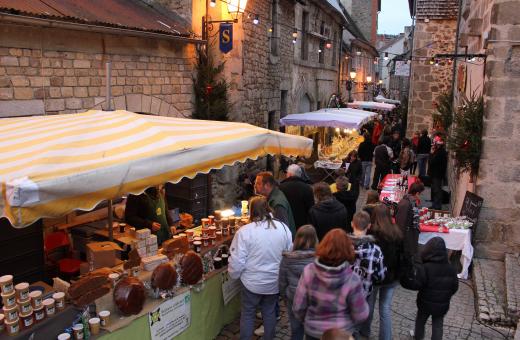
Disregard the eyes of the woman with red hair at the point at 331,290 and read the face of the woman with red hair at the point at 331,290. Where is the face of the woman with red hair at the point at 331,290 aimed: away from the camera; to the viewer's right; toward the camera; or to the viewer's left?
away from the camera

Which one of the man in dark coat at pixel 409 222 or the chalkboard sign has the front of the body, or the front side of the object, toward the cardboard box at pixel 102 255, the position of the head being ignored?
the chalkboard sign

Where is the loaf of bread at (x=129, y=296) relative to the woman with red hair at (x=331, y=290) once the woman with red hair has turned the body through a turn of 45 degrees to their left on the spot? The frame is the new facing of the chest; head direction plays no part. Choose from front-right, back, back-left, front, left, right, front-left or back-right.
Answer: front-left

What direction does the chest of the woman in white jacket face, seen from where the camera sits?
away from the camera

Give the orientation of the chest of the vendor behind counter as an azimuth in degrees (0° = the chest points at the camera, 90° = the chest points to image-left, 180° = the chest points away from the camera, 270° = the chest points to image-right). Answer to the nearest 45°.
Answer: approximately 315°

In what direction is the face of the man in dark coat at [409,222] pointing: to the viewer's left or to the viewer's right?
to the viewer's right

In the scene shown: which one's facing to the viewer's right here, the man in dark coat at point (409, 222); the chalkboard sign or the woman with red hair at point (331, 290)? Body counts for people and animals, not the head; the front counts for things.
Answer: the man in dark coat

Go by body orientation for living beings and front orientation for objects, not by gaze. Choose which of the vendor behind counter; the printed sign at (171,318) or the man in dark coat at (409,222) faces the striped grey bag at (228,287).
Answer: the vendor behind counter

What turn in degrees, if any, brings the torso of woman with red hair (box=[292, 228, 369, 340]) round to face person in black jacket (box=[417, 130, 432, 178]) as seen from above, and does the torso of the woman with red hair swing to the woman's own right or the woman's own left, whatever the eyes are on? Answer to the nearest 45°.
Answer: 0° — they already face them

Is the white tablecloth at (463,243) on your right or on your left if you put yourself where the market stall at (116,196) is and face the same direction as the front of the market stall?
on your left
